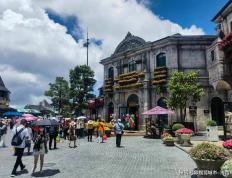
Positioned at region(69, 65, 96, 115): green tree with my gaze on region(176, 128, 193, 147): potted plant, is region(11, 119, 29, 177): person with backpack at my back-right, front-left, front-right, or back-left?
front-right

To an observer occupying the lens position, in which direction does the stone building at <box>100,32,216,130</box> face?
facing the viewer and to the left of the viewer

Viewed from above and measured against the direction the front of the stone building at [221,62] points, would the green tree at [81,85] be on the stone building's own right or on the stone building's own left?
on the stone building's own right

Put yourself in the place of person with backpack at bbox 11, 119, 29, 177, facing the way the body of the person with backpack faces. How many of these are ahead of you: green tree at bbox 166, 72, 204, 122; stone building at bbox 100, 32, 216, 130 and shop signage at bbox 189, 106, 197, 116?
3

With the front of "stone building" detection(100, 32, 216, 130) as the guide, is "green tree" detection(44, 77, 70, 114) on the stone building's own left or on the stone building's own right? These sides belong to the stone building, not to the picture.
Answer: on the stone building's own right

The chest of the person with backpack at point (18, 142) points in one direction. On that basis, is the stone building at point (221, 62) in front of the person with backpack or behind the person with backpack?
in front

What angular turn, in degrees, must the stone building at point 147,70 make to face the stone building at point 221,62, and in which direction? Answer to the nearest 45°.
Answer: approximately 90° to its left

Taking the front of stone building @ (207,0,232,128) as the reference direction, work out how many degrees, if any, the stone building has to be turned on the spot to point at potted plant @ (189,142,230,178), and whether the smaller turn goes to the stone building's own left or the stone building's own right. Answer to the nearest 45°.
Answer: approximately 45° to the stone building's own left

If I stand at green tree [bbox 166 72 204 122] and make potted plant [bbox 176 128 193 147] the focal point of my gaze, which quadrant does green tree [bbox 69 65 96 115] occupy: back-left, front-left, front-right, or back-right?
back-right

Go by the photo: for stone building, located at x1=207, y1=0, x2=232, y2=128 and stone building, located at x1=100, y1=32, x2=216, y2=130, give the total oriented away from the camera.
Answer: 0

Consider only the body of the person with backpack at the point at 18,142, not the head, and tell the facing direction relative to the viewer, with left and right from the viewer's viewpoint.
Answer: facing away from the viewer and to the right of the viewer

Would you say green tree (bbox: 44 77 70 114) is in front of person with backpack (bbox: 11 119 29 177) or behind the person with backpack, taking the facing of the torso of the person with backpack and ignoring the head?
in front
